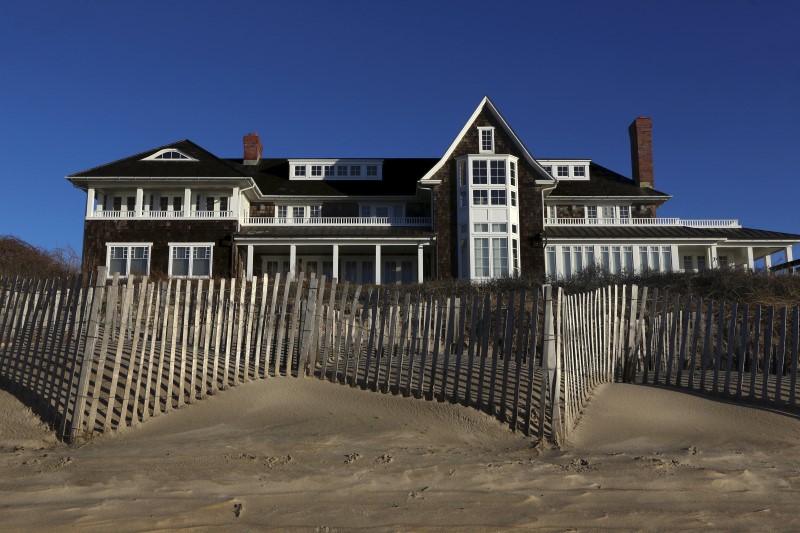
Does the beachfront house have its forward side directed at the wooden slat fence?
yes

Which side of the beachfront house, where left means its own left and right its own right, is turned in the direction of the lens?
front

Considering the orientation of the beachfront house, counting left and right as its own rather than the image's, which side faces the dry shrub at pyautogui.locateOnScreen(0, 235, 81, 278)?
right

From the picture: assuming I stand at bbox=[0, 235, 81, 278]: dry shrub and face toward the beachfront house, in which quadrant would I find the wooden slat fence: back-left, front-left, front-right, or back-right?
front-right

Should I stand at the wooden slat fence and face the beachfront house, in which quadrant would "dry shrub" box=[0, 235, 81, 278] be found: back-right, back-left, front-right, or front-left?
front-left

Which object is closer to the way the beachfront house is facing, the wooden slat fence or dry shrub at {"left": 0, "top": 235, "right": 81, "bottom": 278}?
the wooden slat fence
